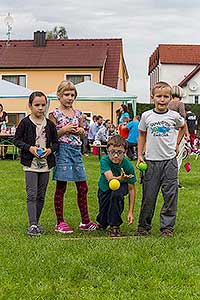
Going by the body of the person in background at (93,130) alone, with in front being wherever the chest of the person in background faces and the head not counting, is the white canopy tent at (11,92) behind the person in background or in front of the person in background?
behind

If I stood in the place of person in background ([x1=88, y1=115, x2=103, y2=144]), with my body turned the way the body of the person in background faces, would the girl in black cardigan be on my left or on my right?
on my right

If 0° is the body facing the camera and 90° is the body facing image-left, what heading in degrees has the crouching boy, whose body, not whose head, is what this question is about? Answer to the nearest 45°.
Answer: approximately 0°

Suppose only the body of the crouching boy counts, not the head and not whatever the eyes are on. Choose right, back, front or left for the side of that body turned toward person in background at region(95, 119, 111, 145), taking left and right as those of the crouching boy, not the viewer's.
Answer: back

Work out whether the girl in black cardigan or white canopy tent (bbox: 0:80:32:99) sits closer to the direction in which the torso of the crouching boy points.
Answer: the girl in black cardigan

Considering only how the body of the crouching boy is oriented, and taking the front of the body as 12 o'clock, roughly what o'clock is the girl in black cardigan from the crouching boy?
The girl in black cardigan is roughly at 3 o'clock from the crouching boy.

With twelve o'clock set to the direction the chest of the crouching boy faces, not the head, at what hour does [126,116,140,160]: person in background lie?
The person in background is roughly at 6 o'clock from the crouching boy.
